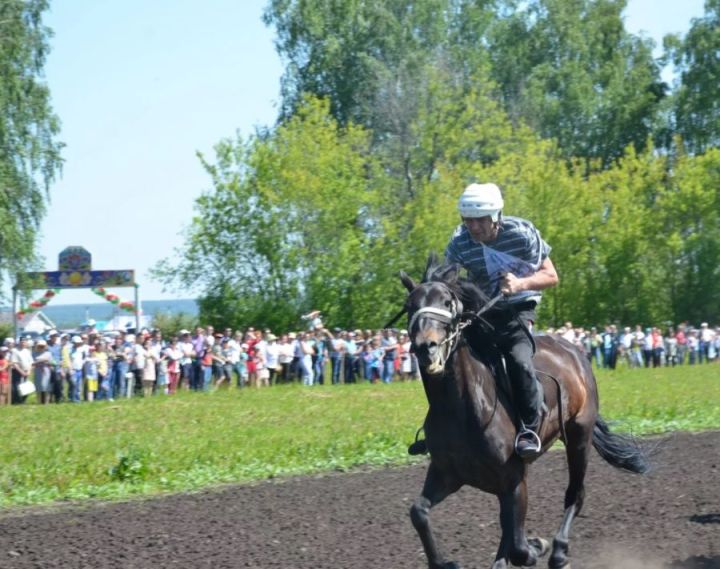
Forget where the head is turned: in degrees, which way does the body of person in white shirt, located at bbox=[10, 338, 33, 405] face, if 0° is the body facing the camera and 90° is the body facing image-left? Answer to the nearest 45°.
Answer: approximately 315°

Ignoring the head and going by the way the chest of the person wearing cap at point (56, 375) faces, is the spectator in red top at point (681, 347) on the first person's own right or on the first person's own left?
on the first person's own left

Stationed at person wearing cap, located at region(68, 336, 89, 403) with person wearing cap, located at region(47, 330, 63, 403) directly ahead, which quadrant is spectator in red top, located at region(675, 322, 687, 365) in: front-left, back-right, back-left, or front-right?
back-right

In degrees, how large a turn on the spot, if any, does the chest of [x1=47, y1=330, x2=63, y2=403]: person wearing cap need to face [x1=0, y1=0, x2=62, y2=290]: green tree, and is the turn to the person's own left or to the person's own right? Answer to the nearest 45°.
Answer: approximately 135° to the person's own left

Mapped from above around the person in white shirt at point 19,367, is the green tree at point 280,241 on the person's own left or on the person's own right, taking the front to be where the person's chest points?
on the person's own left

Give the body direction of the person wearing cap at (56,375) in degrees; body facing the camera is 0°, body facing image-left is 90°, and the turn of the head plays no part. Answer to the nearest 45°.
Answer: approximately 315°
